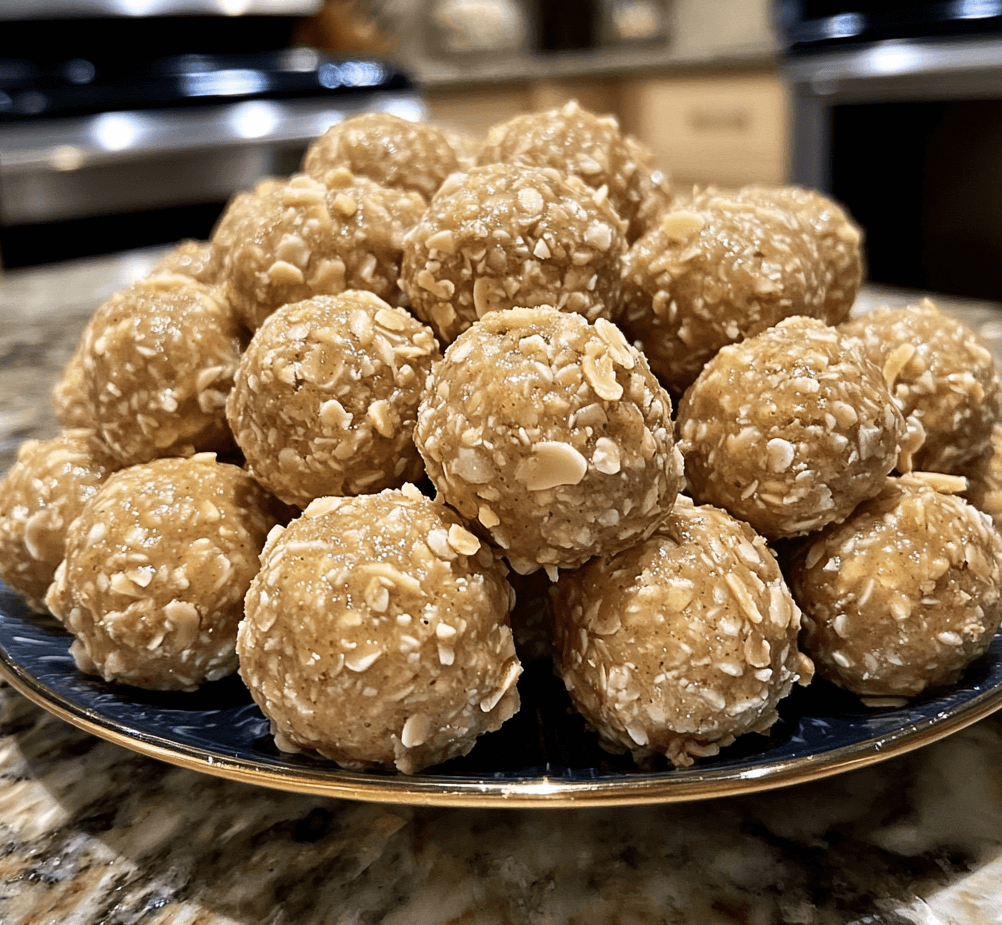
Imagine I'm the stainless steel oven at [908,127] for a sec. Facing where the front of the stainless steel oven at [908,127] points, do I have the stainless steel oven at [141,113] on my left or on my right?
on my right

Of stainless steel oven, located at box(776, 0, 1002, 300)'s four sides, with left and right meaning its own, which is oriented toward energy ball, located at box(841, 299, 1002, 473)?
front

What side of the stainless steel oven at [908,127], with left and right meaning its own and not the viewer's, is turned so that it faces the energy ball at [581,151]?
front

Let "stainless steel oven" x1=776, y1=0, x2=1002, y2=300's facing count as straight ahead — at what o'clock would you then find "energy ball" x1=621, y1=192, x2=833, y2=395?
The energy ball is roughly at 12 o'clock from the stainless steel oven.

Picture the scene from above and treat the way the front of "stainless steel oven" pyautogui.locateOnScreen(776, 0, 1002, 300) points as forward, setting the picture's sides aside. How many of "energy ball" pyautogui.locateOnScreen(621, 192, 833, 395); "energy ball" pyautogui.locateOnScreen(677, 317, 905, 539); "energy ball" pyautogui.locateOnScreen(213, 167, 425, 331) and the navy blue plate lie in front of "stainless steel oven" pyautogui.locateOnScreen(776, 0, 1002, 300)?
4

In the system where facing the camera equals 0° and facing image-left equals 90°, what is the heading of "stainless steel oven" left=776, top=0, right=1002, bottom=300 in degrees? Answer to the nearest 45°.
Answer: approximately 0°

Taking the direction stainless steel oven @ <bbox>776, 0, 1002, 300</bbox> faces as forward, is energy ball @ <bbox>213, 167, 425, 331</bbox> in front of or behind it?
in front

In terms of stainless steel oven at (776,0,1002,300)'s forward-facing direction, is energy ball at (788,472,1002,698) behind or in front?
in front

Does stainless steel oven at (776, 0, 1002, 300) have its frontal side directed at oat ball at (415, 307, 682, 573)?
yes

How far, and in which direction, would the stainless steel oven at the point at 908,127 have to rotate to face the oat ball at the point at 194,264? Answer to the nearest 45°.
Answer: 0° — it already faces it

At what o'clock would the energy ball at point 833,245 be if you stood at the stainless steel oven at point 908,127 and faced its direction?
The energy ball is roughly at 12 o'clock from the stainless steel oven.
